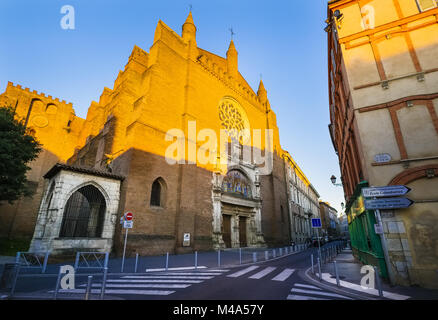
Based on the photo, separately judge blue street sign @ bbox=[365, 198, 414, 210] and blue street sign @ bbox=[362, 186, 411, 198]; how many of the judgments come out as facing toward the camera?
2

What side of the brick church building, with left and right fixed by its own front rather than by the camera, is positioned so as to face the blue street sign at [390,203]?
front

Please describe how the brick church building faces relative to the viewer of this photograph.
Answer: facing the viewer and to the right of the viewer

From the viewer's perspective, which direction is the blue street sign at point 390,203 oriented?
toward the camera

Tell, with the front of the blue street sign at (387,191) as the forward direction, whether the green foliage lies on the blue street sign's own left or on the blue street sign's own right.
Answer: on the blue street sign's own right

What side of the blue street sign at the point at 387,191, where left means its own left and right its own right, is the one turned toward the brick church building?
right

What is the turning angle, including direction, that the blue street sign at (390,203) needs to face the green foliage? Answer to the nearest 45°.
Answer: approximately 90° to its right

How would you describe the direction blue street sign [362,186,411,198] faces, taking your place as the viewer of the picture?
facing the viewer

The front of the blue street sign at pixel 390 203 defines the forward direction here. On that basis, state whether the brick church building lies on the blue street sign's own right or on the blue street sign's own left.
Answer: on the blue street sign's own right
